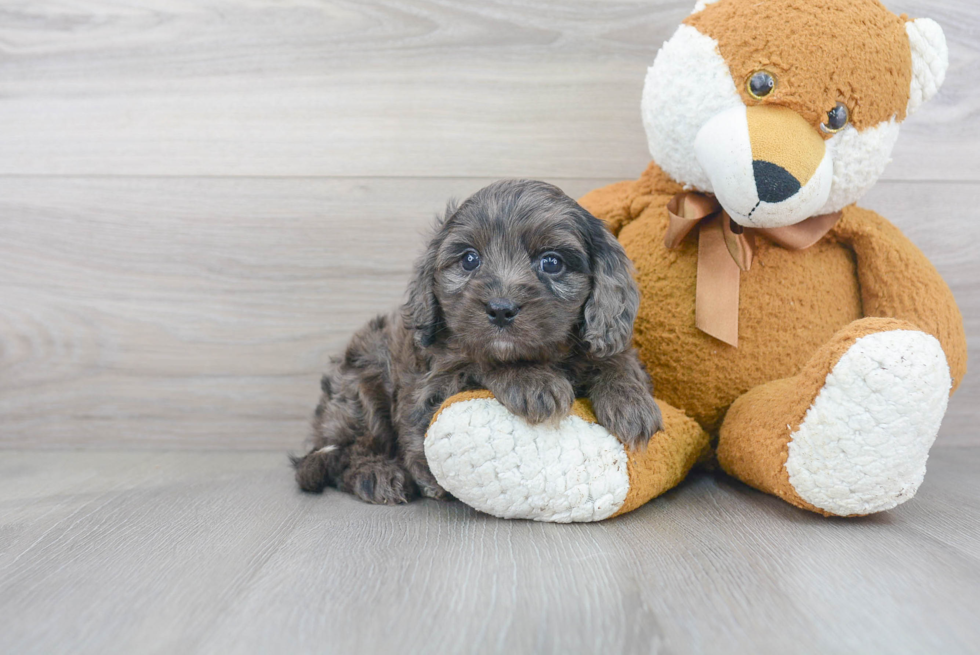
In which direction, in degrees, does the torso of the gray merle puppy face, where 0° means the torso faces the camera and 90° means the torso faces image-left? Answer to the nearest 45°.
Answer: approximately 315°

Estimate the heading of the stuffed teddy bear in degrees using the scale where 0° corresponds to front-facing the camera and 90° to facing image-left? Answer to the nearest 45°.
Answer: approximately 0°
